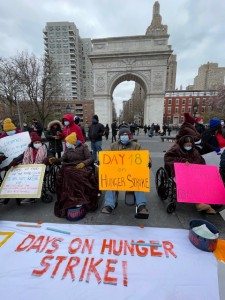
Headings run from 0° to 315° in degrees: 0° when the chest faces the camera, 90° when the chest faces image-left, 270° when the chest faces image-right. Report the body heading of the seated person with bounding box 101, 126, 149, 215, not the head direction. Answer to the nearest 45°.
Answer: approximately 0°

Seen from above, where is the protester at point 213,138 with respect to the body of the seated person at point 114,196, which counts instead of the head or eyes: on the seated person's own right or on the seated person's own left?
on the seated person's own left

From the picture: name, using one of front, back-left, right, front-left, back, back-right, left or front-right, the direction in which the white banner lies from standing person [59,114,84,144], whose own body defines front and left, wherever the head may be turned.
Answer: front-left

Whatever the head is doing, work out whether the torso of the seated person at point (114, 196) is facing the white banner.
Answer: yes

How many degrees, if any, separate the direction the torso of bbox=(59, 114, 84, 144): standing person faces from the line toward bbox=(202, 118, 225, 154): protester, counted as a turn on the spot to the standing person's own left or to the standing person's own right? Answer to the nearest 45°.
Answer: approximately 90° to the standing person's own left

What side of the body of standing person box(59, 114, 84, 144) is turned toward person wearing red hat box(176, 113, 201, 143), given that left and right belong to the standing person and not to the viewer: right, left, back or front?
left

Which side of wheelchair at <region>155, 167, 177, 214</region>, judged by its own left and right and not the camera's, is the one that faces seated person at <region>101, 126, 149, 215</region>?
right

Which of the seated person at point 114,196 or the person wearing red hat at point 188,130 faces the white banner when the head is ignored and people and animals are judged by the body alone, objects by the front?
the seated person
